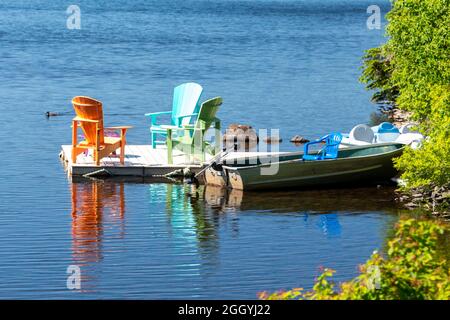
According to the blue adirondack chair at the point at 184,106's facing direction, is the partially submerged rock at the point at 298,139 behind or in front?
behind

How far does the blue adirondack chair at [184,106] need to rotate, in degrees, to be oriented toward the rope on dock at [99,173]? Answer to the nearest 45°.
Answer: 0° — it already faces it

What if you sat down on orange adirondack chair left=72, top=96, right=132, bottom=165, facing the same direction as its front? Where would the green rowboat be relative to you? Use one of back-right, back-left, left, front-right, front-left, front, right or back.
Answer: front-right

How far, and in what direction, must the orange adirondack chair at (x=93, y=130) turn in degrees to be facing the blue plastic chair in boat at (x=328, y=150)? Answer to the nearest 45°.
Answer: approximately 45° to its right

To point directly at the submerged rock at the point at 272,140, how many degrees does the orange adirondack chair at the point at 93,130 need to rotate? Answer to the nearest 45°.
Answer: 0° — it already faces it

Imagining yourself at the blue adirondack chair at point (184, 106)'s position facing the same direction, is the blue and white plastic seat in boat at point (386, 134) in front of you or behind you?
behind

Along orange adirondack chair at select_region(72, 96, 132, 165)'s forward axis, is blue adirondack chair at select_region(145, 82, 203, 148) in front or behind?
in front

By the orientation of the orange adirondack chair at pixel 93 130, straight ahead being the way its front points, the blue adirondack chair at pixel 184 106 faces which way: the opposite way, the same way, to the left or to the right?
the opposite way

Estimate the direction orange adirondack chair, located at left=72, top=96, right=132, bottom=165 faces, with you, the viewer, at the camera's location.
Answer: facing away from the viewer and to the right of the viewer

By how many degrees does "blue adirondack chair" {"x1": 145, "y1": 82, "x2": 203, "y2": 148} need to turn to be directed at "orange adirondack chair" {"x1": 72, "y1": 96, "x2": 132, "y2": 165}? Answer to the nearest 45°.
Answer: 0° — it already faces it

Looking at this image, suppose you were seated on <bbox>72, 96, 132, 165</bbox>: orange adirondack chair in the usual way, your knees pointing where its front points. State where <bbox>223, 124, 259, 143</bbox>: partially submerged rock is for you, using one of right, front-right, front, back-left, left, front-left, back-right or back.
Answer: front

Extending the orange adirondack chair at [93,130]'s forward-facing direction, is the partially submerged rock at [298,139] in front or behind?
in front

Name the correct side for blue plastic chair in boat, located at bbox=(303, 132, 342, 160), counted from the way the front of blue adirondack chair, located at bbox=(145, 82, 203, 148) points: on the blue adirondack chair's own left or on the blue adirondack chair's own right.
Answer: on the blue adirondack chair's own left

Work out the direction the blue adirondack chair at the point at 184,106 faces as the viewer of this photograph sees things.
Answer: facing the viewer and to the left of the viewer
